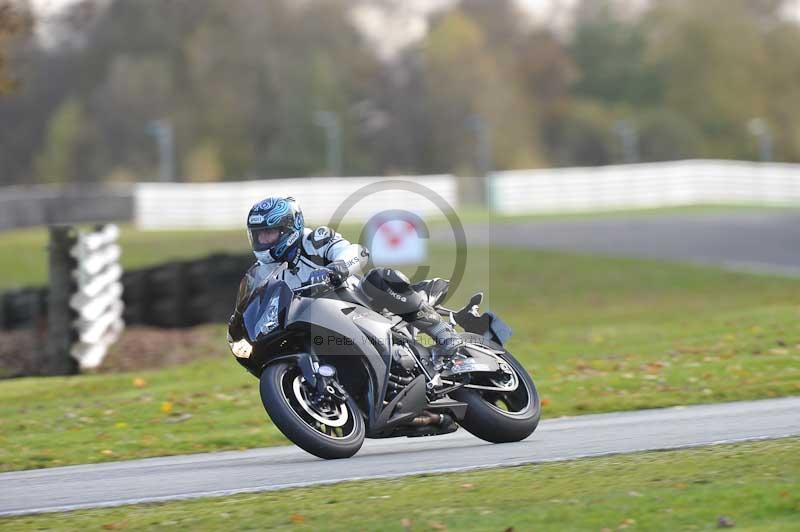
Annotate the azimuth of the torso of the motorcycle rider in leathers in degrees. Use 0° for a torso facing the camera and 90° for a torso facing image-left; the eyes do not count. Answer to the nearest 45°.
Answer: approximately 45°

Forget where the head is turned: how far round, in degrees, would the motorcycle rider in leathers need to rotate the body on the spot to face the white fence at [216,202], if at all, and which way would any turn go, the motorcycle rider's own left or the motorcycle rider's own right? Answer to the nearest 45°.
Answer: approximately 135° to the motorcycle rider's own right

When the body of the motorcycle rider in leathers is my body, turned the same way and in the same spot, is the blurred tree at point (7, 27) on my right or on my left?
on my right
